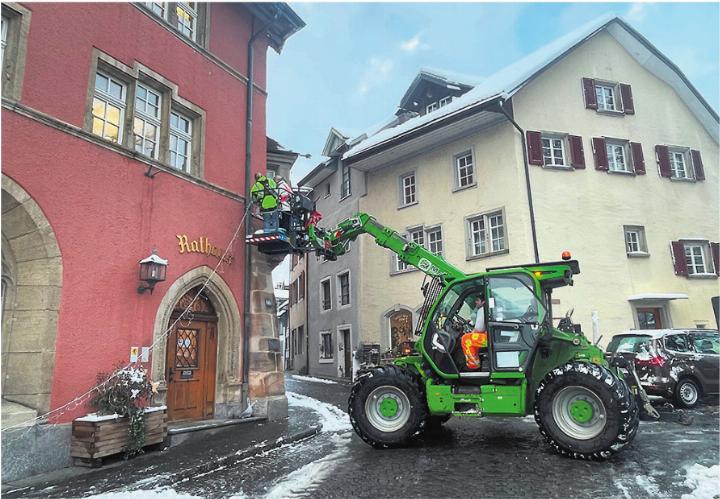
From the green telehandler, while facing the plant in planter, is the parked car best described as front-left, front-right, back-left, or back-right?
back-right

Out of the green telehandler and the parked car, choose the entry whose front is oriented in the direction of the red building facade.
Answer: the green telehandler

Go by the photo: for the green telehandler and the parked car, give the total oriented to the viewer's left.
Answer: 1

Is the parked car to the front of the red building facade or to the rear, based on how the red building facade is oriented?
to the front

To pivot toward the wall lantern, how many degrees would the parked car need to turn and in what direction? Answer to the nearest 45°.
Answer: approximately 180°

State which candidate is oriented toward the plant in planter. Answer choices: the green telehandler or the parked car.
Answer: the green telehandler

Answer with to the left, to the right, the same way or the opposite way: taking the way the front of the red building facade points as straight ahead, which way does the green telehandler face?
the opposite way

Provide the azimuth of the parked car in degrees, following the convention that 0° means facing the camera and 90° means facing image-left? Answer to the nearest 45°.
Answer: approximately 225°

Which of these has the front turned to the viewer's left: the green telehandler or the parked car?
the green telehandler

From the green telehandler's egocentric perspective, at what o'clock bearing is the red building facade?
The red building facade is roughly at 12 o'clock from the green telehandler.

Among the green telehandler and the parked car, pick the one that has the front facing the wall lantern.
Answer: the green telehandler

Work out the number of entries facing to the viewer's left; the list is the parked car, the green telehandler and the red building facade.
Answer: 1

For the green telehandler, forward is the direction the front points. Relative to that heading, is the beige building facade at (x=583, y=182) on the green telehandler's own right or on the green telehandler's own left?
on the green telehandler's own right

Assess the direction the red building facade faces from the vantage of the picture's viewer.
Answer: facing the viewer and to the right of the viewer

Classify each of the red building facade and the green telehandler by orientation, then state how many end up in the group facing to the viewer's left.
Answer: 1

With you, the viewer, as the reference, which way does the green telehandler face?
facing to the left of the viewer
